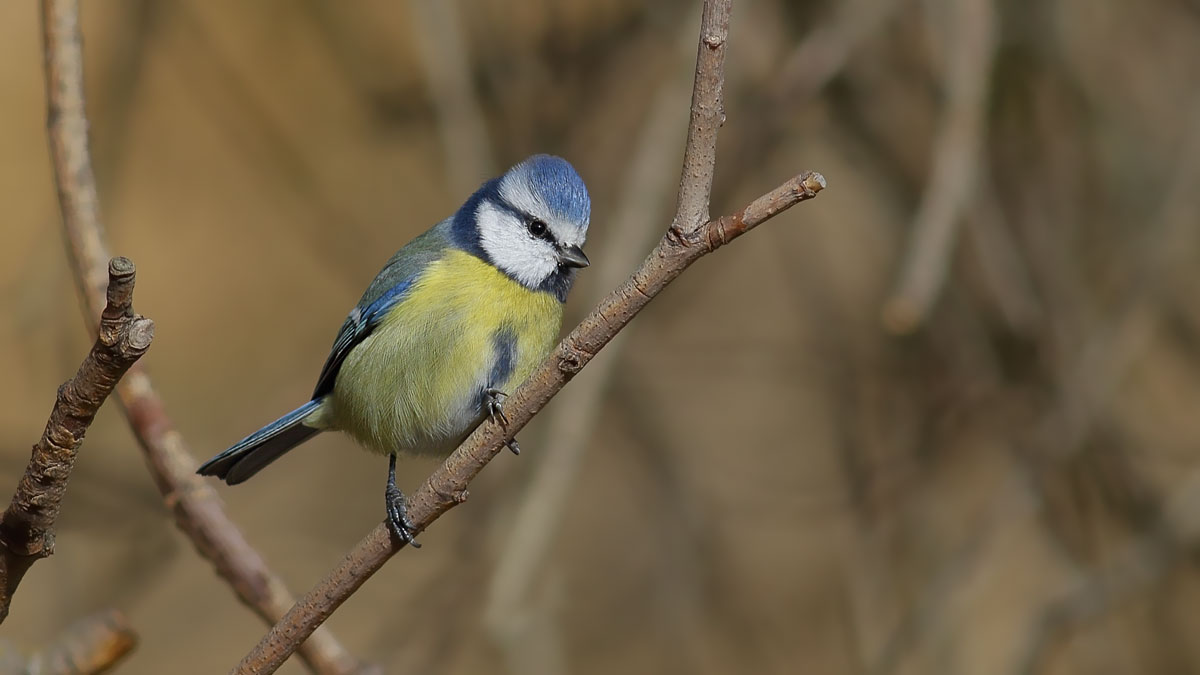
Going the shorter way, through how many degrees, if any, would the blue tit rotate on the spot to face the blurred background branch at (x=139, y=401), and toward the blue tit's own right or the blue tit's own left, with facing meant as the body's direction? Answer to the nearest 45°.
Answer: approximately 90° to the blue tit's own right

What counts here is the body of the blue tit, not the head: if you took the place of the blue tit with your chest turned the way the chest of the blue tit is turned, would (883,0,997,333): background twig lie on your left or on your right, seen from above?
on your left

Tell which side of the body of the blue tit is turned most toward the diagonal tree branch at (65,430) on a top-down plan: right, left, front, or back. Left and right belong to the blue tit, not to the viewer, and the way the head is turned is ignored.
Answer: right

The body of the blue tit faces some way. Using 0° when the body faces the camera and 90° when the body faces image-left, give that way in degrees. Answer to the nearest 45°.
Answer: approximately 315°

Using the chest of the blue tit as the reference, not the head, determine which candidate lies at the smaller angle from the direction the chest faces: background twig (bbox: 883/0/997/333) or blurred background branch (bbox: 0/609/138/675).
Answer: the background twig
